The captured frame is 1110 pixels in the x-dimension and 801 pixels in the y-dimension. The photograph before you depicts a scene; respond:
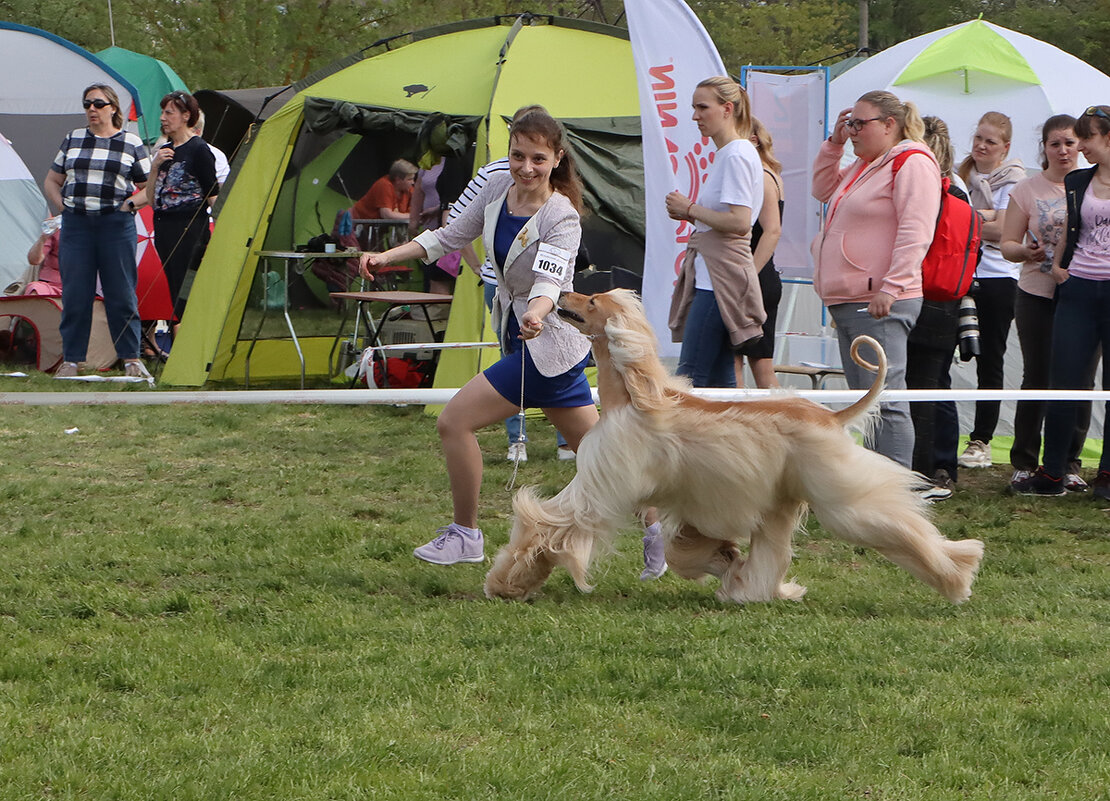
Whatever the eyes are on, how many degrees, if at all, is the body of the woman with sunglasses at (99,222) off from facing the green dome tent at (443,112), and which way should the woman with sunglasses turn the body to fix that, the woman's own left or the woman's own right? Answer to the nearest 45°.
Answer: approximately 90° to the woman's own left

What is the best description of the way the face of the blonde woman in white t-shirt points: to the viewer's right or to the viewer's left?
to the viewer's left

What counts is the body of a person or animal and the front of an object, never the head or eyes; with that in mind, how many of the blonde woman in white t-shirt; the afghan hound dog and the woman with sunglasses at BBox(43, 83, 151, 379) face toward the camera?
1

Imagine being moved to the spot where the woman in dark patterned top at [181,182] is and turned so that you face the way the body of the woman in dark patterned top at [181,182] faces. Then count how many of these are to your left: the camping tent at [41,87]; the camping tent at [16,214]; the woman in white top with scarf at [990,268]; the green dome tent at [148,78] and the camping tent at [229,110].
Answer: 1

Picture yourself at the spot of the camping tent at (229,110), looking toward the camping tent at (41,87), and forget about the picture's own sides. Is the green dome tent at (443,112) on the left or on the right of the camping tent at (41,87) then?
left

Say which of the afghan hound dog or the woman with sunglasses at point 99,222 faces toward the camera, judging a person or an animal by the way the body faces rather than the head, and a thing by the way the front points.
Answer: the woman with sunglasses

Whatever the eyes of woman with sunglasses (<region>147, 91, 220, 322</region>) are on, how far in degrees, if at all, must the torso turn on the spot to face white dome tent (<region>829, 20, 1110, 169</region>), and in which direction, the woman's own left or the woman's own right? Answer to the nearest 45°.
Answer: approximately 135° to the woman's own left

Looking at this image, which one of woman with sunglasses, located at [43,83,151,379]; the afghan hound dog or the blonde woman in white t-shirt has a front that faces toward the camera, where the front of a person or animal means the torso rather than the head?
the woman with sunglasses

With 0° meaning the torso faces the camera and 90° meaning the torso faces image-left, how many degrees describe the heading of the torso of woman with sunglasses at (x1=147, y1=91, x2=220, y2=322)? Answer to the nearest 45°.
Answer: approximately 45°

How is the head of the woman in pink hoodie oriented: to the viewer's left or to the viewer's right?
to the viewer's left

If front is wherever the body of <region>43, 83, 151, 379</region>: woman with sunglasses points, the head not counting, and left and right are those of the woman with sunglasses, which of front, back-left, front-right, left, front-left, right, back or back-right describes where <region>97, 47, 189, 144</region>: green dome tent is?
back

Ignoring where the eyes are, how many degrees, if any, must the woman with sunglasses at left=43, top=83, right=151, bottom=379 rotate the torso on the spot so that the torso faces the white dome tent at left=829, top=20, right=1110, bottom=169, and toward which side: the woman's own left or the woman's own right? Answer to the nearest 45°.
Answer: approximately 90° to the woman's own left

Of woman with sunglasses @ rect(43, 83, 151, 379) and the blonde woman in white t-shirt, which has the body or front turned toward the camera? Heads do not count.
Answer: the woman with sunglasses

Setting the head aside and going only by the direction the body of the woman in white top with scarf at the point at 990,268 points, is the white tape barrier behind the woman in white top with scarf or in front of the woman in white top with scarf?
in front

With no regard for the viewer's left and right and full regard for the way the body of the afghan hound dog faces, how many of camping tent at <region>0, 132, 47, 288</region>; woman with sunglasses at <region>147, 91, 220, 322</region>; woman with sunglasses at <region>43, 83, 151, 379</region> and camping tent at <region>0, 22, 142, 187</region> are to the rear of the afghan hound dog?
0

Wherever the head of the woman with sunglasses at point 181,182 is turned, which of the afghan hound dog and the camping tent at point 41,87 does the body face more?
the afghan hound dog

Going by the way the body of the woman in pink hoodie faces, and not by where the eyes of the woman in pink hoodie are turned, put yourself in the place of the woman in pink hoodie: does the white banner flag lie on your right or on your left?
on your right

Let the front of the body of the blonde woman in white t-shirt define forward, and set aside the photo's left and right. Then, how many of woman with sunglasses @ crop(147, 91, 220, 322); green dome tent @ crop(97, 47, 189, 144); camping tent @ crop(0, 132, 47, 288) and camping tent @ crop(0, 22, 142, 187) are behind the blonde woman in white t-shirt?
0

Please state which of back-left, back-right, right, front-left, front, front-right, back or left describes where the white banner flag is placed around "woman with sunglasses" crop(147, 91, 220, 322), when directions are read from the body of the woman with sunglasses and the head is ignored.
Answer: left
